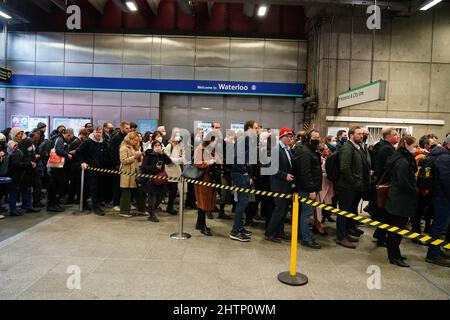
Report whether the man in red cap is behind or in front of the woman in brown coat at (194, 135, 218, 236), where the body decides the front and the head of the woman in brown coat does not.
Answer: in front

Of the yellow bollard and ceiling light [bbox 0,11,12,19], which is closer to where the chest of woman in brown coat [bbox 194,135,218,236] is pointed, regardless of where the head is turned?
the yellow bollard

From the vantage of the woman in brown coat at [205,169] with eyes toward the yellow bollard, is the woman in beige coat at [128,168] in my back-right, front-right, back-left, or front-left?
back-right

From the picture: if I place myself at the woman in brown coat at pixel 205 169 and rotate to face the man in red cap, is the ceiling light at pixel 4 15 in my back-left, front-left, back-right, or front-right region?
back-left

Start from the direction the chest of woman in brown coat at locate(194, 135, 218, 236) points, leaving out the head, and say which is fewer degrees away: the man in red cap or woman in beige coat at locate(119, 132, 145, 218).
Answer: the man in red cap

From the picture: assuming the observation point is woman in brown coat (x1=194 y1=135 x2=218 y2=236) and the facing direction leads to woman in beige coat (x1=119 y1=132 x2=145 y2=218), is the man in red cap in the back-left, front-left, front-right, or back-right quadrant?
back-right
